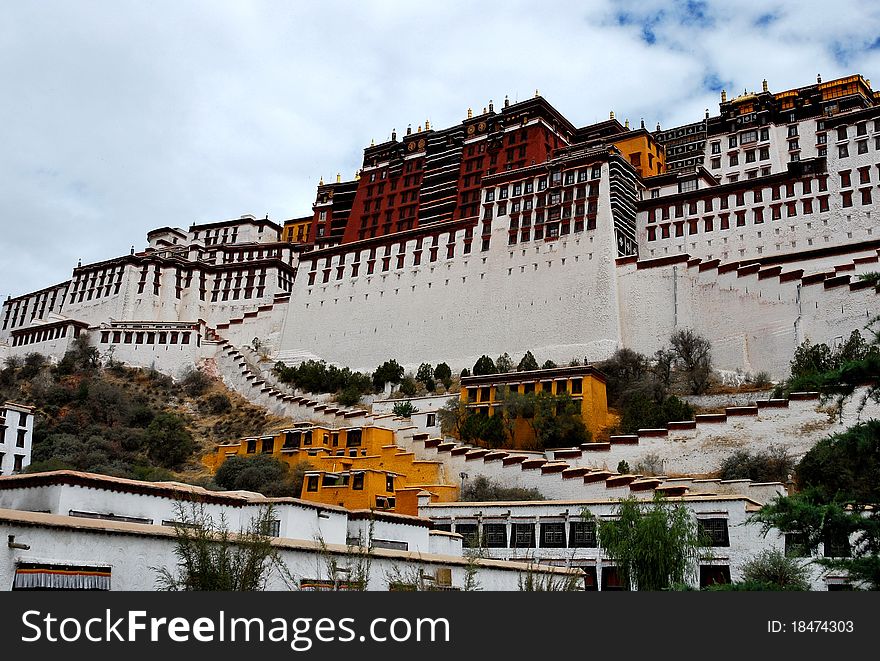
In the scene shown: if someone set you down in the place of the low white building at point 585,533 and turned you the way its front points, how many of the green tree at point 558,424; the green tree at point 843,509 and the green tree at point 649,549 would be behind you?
1

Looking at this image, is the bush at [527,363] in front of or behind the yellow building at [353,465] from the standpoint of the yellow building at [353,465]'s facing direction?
behind

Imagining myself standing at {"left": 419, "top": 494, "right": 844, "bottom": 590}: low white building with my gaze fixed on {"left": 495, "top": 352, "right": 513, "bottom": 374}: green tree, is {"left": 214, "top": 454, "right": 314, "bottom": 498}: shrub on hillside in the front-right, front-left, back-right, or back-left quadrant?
front-left

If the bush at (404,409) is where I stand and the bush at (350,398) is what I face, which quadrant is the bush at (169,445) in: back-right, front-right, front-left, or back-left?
front-left

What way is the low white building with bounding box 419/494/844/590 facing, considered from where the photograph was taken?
facing the viewer

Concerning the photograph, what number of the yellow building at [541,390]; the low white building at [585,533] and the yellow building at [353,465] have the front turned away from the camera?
0

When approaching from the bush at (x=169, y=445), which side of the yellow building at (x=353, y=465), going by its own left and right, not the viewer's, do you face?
right

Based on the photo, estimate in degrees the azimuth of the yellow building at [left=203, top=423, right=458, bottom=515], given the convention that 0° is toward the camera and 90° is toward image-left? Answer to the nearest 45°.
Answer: approximately 45°

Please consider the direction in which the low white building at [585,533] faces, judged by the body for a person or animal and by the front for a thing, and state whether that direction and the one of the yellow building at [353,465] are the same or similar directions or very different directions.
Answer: same or similar directions

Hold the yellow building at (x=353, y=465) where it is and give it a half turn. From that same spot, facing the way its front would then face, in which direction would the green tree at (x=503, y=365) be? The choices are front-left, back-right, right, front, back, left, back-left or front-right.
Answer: front

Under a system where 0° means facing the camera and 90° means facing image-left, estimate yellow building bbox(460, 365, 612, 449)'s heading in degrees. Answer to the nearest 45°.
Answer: approximately 45°

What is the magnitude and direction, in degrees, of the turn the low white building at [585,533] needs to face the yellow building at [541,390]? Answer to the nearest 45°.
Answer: approximately 180°

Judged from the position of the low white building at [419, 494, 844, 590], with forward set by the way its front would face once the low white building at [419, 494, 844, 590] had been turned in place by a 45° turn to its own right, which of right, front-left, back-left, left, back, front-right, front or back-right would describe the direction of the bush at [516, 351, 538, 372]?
back-right

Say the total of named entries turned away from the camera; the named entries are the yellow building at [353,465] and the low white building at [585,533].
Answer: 0

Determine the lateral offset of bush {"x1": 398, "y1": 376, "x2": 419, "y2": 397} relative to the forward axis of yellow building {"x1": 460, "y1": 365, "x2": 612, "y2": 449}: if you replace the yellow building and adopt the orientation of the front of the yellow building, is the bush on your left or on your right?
on your right

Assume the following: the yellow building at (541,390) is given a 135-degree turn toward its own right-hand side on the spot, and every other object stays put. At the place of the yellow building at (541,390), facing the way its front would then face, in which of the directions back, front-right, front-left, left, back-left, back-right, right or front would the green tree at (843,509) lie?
back

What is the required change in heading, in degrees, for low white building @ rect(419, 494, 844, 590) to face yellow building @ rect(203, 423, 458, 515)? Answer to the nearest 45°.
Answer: approximately 135° to its right

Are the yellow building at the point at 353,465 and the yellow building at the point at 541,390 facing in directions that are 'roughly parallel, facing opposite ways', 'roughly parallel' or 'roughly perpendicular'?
roughly parallel
